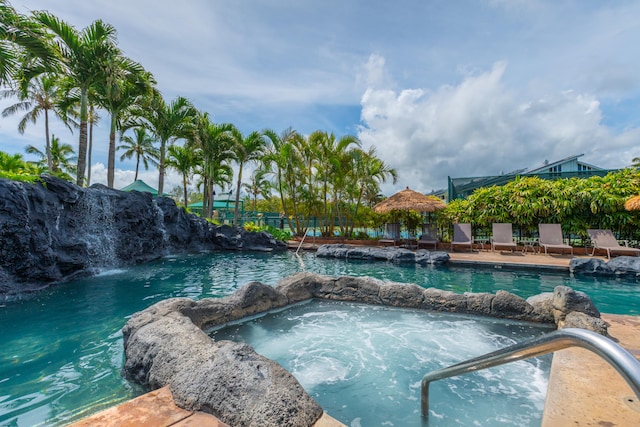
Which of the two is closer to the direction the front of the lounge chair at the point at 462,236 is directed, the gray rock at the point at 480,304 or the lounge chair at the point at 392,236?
the gray rock

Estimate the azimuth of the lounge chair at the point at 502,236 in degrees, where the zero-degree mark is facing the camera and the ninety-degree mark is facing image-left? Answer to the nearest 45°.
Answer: approximately 0°

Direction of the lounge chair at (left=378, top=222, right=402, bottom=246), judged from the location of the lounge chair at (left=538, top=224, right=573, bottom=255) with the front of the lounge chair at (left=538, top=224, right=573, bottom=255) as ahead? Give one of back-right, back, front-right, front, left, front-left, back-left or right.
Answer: back-right

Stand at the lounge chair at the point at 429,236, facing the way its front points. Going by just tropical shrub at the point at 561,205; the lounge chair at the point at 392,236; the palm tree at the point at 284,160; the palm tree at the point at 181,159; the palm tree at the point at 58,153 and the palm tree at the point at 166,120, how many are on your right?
5

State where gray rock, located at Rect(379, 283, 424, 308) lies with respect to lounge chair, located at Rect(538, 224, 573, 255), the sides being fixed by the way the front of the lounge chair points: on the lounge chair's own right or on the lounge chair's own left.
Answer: on the lounge chair's own right

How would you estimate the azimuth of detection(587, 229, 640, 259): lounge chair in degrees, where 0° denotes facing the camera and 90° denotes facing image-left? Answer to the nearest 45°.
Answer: approximately 315°

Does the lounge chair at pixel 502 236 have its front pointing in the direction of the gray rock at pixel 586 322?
yes

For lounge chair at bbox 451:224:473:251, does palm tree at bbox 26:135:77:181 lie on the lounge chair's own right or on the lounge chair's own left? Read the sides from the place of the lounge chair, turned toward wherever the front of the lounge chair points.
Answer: on the lounge chair's own right

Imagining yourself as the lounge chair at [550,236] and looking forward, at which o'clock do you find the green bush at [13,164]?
The green bush is roughly at 3 o'clock from the lounge chair.

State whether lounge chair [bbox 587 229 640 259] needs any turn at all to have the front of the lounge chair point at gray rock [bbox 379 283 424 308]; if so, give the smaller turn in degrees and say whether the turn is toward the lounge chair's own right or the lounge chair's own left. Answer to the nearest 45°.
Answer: approximately 45° to the lounge chair's own right

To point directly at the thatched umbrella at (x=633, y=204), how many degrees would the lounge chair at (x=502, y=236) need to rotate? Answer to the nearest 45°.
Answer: approximately 90° to its left

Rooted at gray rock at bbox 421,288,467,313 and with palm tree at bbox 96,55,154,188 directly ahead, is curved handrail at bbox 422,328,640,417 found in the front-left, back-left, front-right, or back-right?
back-left

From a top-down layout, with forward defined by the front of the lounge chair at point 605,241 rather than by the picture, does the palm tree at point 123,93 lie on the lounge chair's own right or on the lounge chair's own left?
on the lounge chair's own right
